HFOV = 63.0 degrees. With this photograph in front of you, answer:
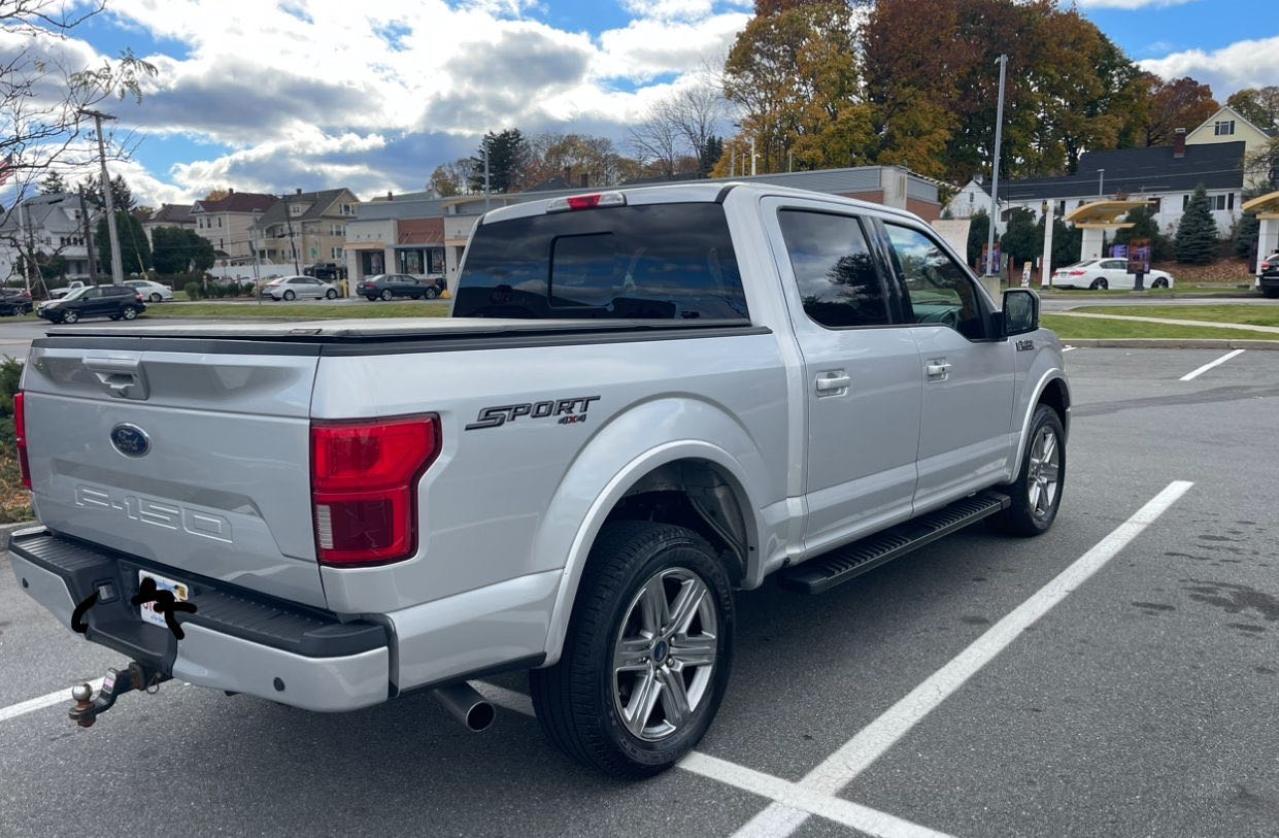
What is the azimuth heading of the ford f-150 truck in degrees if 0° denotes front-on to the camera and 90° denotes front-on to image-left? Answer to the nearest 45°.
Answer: approximately 225°

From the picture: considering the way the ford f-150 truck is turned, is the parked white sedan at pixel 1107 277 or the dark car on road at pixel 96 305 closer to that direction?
the parked white sedan

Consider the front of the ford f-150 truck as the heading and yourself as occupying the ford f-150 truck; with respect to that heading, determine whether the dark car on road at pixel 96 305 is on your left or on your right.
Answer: on your left

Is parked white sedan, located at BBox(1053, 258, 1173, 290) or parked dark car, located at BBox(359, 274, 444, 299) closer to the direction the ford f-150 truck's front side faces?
the parked white sedan

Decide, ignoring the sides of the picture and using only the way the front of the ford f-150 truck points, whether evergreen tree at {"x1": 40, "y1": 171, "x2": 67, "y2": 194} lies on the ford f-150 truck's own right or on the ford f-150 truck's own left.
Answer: on the ford f-150 truck's own left

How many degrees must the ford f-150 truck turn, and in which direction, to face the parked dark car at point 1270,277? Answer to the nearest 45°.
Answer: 0° — it already faces it

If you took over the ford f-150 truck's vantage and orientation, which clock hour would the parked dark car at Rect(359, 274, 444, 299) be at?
The parked dark car is roughly at 10 o'clock from the ford f-150 truck.

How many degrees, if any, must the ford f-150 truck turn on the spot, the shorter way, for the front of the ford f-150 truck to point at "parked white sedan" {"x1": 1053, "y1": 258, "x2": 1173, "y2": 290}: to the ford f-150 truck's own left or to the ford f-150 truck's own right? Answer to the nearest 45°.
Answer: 0° — it already faces it
